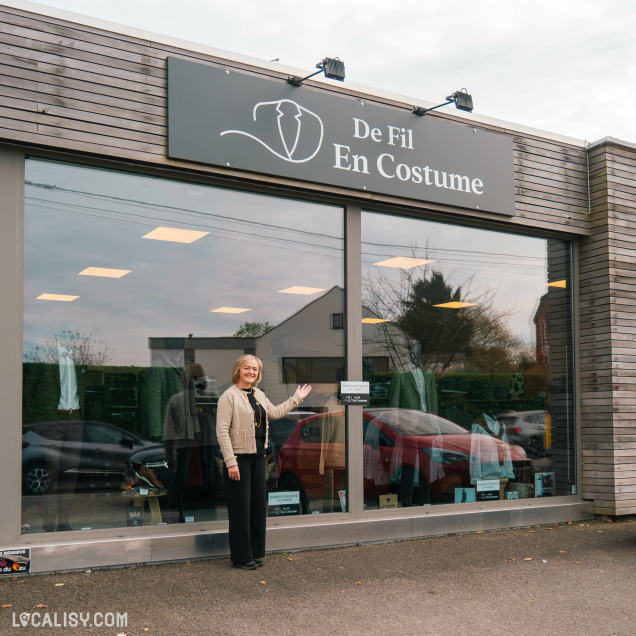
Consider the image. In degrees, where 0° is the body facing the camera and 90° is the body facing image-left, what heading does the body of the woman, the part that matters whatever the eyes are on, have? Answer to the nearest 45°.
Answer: approximately 315°

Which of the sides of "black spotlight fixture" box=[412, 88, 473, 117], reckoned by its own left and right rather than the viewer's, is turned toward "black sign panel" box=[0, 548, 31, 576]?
left

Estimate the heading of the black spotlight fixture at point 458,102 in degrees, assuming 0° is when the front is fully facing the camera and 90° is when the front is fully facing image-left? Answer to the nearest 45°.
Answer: approximately 135°

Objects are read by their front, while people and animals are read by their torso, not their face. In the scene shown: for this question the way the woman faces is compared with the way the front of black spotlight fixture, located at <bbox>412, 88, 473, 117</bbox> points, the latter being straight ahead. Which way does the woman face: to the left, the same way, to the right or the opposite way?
the opposite way

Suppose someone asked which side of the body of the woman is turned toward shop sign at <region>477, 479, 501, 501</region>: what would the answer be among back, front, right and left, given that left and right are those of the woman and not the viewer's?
left

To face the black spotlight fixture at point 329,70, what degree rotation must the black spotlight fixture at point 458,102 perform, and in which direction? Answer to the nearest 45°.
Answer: approximately 90° to its left
